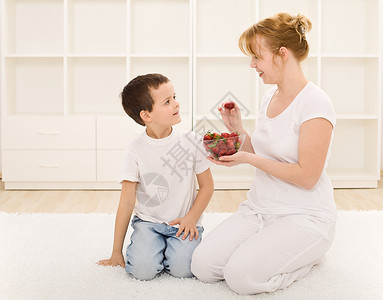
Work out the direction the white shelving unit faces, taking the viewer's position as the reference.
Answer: facing the viewer

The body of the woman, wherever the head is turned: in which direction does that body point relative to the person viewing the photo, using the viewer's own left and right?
facing the viewer and to the left of the viewer

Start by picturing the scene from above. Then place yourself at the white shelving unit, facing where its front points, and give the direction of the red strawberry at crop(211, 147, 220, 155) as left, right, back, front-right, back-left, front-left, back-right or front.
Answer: front

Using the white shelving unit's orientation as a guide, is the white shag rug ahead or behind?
ahead

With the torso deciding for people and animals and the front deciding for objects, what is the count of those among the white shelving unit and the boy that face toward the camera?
2

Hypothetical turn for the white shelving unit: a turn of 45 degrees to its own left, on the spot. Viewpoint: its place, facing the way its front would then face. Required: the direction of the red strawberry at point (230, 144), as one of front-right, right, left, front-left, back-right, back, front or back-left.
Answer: front-right

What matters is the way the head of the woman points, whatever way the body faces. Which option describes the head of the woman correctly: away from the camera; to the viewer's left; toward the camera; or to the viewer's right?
to the viewer's left

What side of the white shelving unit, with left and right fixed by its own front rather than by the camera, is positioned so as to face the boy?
front

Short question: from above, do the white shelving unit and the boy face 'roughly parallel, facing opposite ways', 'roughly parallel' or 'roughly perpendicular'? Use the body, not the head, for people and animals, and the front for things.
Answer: roughly parallel

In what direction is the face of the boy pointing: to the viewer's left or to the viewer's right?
to the viewer's right

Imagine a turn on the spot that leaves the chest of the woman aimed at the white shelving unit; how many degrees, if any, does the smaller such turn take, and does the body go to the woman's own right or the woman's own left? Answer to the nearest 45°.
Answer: approximately 135° to the woman's own right

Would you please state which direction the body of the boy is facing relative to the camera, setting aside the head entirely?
toward the camera
